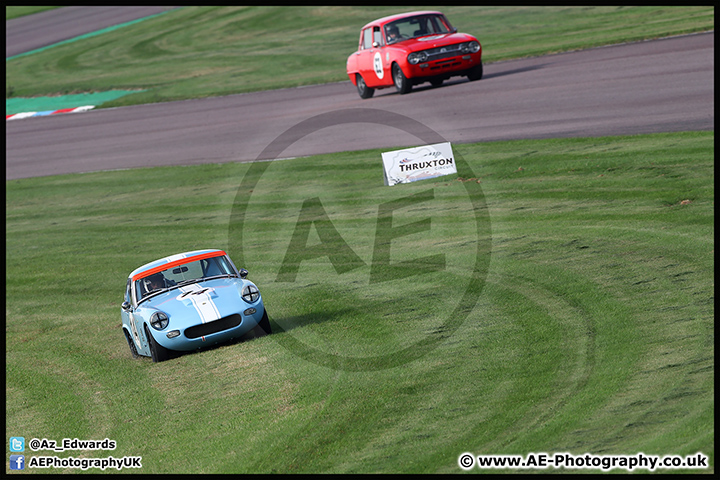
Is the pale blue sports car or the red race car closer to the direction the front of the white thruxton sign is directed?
the pale blue sports car

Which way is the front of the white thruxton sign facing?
toward the camera

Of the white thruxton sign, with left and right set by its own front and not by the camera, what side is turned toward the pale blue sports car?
front

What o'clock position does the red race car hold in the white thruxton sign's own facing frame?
The red race car is roughly at 6 o'clock from the white thruxton sign.
